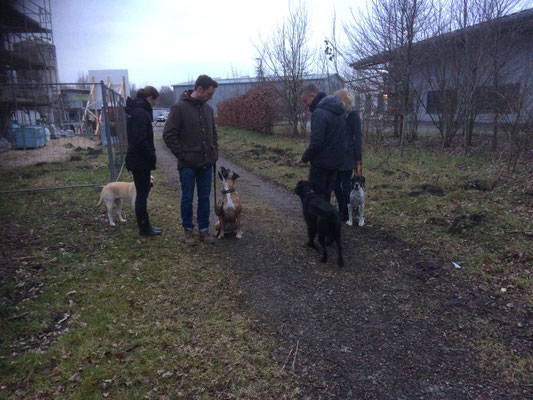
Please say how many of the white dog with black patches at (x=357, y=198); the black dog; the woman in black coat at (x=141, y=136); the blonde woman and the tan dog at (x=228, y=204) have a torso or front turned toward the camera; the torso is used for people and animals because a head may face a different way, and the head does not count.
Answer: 2

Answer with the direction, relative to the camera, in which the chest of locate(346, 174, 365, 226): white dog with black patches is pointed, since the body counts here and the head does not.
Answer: toward the camera

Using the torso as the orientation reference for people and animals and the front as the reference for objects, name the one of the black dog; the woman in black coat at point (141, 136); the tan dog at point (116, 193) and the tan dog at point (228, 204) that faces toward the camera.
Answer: the tan dog at point (228, 204)

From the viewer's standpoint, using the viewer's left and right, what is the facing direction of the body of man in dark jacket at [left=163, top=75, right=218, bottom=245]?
facing the viewer and to the right of the viewer

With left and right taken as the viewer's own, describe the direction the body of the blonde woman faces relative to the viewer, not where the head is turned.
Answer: facing to the left of the viewer

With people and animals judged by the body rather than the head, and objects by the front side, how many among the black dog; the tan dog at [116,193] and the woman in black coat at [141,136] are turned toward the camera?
0

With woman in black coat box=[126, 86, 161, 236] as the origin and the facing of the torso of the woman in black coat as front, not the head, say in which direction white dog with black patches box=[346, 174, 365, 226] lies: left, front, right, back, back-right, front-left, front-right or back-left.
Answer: front

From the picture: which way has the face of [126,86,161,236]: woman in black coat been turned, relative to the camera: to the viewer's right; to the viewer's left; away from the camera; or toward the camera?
to the viewer's right

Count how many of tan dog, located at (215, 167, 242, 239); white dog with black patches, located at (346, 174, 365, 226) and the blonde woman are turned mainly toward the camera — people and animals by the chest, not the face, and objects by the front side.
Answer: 2

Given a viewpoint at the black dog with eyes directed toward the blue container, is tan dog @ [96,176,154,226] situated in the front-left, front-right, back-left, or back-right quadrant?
front-left

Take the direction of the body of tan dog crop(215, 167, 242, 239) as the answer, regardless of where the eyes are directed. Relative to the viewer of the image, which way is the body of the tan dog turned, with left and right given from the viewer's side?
facing the viewer

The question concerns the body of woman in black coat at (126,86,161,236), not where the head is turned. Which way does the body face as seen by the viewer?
to the viewer's right

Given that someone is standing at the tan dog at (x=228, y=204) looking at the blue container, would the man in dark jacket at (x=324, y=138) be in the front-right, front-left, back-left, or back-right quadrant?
back-right

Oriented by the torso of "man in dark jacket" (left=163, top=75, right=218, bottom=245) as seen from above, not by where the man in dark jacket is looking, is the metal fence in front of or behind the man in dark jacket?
behind
